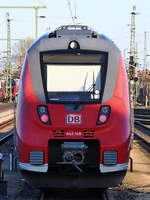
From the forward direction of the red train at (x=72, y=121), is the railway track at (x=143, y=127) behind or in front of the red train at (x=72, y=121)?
behind

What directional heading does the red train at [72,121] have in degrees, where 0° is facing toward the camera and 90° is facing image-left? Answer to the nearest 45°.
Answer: approximately 0°
